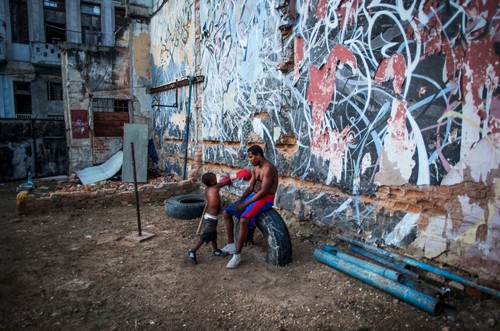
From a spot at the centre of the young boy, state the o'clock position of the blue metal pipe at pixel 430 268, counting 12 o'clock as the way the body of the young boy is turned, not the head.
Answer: The blue metal pipe is roughly at 1 o'clock from the young boy.

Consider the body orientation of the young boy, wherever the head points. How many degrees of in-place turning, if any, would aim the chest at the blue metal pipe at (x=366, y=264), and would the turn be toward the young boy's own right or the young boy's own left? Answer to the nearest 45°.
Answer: approximately 45° to the young boy's own right

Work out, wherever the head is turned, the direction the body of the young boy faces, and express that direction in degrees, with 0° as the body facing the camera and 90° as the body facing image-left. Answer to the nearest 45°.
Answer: approximately 270°

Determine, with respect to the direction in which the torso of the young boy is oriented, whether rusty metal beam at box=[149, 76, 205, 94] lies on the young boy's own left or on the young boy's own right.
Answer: on the young boy's own left

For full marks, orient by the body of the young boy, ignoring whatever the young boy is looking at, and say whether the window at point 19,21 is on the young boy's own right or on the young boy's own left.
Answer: on the young boy's own left

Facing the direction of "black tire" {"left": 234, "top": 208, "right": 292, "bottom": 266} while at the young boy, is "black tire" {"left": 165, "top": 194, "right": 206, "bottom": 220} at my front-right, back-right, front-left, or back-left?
back-left

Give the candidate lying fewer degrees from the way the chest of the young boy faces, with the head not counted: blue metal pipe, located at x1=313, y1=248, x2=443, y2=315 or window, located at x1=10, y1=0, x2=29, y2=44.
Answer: the blue metal pipe

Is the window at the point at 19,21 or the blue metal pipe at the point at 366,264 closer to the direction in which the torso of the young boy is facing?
the blue metal pipe

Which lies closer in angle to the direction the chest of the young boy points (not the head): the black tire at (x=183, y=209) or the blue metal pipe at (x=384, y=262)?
the blue metal pipe

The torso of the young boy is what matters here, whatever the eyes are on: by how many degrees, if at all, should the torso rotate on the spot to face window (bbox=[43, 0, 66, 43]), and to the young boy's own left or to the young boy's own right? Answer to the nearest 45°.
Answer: approximately 135° to the young boy's own left

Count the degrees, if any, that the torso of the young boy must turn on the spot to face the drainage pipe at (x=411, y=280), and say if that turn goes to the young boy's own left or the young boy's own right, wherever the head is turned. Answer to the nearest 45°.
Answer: approximately 45° to the young boy's own right

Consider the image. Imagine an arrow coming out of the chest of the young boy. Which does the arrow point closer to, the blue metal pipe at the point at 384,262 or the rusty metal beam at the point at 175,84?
the blue metal pipe

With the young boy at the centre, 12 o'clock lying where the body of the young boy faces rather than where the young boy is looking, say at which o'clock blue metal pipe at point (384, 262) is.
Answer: The blue metal pipe is roughly at 1 o'clock from the young boy.

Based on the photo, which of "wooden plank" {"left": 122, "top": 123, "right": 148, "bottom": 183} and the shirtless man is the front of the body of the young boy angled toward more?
the shirtless man
